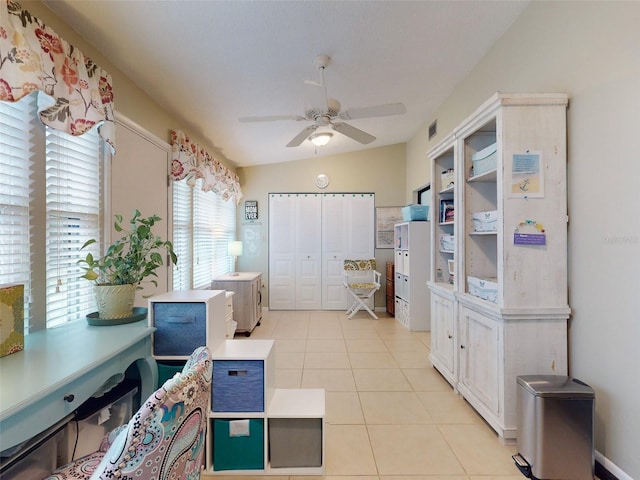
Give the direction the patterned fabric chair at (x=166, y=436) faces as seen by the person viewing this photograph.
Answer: facing to the left of the viewer

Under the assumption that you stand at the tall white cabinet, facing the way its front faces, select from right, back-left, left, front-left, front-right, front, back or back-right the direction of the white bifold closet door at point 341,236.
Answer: front-right

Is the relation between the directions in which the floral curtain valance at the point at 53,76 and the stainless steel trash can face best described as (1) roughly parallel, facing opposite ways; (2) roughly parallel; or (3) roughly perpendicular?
roughly parallel, facing opposite ways

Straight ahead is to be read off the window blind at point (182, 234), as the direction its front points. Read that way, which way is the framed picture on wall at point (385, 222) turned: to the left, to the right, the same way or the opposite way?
to the right

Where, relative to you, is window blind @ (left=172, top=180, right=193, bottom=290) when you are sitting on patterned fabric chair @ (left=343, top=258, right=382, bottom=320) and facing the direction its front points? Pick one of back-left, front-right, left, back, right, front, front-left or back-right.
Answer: front-right

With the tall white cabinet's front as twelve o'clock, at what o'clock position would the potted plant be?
The potted plant is roughly at 11 o'clock from the tall white cabinet.

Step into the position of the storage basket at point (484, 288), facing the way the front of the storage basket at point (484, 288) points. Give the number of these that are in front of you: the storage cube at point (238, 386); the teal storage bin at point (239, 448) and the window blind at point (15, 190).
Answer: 3

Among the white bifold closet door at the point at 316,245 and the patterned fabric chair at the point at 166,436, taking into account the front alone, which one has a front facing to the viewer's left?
the patterned fabric chair

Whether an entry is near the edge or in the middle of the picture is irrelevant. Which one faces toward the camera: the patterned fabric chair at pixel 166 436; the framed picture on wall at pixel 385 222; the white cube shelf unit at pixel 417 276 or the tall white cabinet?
the framed picture on wall

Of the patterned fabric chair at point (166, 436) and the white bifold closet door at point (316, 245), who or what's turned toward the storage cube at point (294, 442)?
the white bifold closet door

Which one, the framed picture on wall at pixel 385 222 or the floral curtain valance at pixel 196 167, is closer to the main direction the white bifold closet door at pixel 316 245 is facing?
the floral curtain valance

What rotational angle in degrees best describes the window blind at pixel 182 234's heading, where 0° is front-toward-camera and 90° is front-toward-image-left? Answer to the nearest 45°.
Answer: approximately 315°

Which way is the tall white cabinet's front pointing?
to the viewer's left

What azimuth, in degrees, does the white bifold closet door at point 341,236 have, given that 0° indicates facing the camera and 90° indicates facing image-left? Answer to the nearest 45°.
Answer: approximately 0°

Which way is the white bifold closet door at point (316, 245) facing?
toward the camera

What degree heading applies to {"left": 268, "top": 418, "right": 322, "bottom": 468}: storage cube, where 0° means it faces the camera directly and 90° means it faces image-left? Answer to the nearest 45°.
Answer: approximately 0°

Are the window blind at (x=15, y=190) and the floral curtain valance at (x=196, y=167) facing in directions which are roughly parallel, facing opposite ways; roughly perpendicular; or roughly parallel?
roughly parallel
